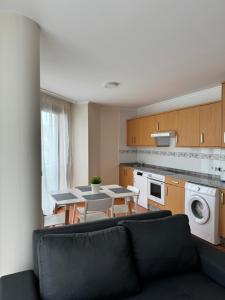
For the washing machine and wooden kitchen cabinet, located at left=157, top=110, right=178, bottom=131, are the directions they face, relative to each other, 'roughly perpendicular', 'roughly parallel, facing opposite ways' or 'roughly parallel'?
roughly parallel

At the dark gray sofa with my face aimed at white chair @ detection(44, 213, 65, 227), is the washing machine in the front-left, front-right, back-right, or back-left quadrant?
front-right

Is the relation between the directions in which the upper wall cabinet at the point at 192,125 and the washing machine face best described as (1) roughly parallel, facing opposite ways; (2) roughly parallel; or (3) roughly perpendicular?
roughly parallel

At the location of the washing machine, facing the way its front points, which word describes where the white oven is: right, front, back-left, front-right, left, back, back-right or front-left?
right

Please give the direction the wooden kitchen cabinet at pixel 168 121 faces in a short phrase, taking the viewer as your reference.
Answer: facing the viewer and to the left of the viewer

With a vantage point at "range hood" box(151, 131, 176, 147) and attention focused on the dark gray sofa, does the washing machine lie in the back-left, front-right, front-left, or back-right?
front-left

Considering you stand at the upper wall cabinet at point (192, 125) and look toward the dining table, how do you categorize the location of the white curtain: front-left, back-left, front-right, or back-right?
front-right

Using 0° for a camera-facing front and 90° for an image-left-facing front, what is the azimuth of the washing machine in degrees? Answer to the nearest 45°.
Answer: approximately 45°

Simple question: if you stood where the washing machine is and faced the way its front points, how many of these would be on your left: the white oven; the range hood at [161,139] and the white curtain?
0

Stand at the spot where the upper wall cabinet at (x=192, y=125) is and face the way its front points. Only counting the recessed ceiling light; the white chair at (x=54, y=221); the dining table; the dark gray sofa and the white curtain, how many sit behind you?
0

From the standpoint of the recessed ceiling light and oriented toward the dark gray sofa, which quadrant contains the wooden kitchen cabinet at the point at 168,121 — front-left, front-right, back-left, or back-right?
back-left

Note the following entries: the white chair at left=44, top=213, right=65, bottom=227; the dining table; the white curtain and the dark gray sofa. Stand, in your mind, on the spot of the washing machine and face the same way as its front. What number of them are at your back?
0

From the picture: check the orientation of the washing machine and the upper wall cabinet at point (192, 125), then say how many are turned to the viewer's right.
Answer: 0

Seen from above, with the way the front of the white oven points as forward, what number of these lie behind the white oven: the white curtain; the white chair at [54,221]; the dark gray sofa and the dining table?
0

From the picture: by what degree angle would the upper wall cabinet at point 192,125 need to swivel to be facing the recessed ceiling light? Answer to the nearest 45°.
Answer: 0° — it already faces it
